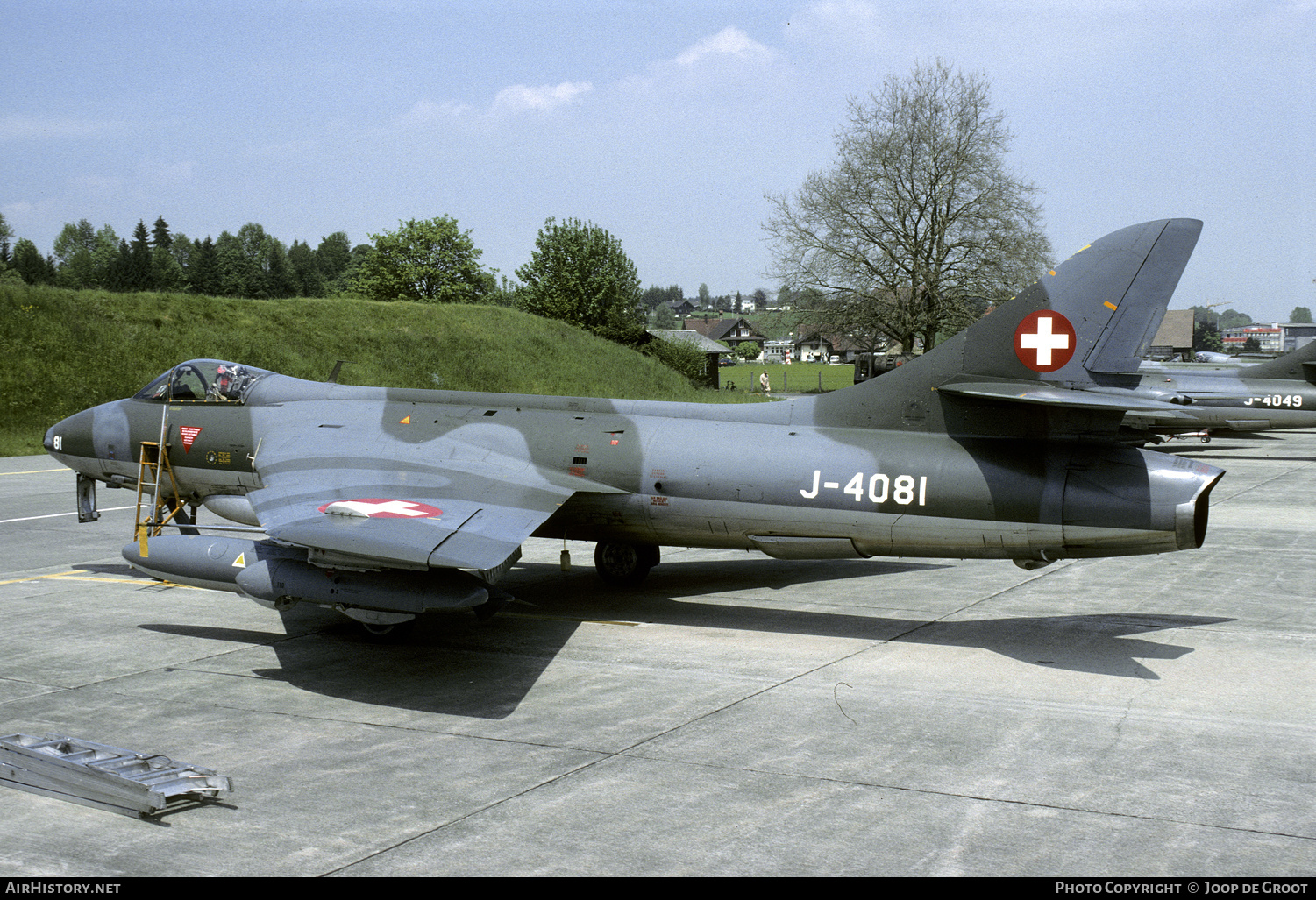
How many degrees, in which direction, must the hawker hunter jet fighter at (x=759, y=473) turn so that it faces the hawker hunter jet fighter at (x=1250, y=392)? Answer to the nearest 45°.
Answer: approximately 135° to its right

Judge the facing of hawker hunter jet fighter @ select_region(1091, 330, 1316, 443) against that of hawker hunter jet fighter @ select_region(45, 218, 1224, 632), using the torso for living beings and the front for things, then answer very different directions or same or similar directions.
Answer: same or similar directions

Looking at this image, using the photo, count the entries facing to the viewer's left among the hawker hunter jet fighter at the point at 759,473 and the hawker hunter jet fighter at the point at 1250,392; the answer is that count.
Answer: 2

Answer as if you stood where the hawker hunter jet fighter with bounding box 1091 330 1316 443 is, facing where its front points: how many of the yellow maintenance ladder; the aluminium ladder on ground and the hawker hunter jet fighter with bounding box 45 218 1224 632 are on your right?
0

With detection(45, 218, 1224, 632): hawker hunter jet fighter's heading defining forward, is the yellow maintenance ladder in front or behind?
in front

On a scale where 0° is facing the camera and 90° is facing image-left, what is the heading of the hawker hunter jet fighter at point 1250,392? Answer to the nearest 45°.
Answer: approximately 90°

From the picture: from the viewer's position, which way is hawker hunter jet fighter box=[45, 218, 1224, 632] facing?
facing to the left of the viewer
